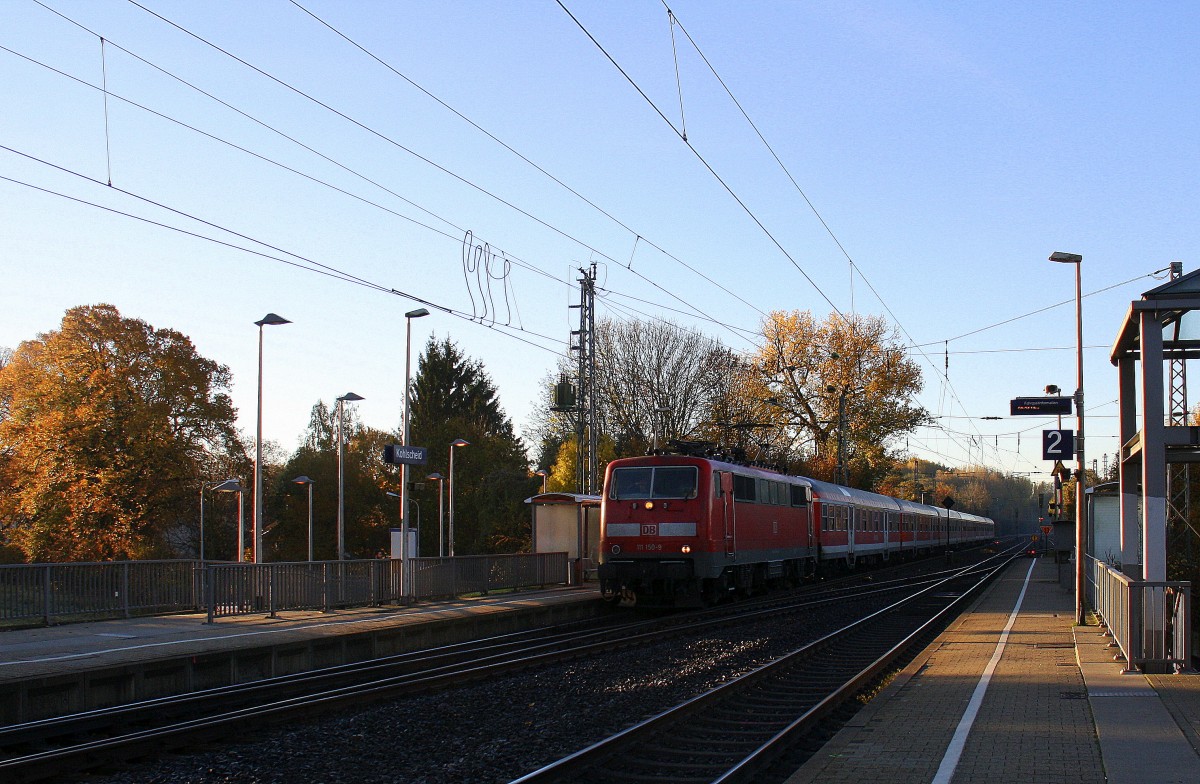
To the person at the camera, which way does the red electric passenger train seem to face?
facing the viewer and to the left of the viewer

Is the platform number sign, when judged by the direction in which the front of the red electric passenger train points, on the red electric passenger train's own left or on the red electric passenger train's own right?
on the red electric passenger train's own left

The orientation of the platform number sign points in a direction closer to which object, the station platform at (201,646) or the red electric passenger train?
the station platform

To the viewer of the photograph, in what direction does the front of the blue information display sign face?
facing the viewer

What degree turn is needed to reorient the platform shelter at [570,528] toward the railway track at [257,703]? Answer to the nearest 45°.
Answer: approximately 45° to its right

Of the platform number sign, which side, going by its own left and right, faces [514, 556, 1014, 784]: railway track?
front

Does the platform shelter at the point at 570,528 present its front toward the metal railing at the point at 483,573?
no

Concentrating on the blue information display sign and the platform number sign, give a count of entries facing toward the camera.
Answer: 2

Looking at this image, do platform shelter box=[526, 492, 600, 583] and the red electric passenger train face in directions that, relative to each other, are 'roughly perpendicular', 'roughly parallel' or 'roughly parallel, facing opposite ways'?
roughly perpendicular

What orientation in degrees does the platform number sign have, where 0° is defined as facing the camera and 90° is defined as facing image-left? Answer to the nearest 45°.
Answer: approximately 0°
